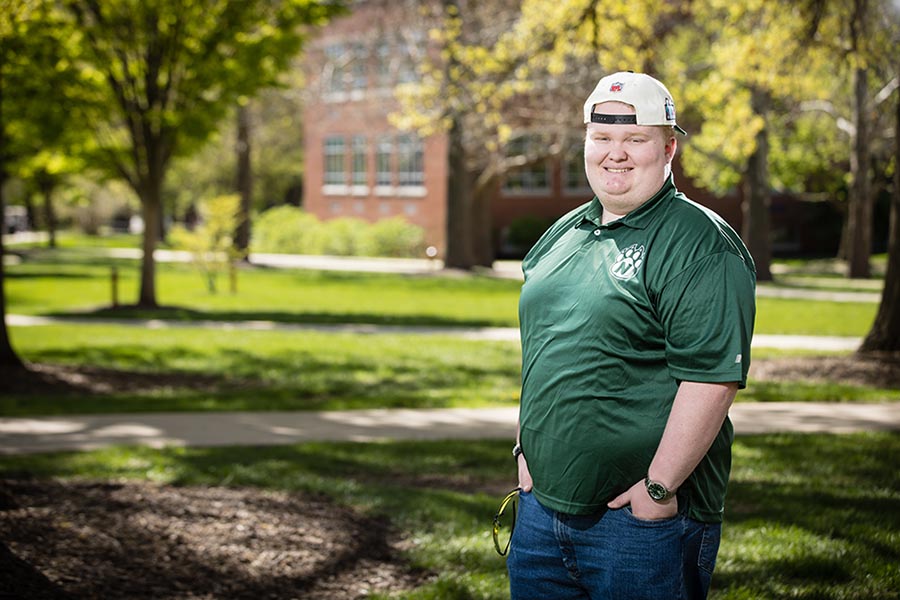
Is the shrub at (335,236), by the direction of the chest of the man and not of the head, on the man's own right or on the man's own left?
on the man's own right

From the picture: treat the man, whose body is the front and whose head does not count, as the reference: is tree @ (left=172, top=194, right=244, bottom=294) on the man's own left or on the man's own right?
on the man's own right

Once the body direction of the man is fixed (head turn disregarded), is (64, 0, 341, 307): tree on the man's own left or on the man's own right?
on the man's own right

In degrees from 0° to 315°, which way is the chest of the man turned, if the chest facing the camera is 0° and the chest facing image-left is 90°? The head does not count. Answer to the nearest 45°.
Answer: approximately 45°

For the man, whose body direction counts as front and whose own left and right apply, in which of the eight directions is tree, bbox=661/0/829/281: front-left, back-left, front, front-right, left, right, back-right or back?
back-right
